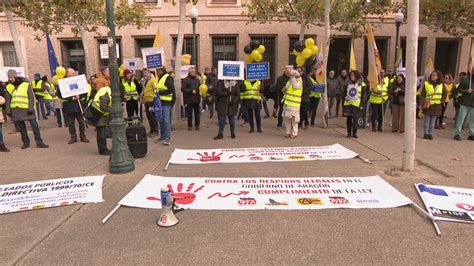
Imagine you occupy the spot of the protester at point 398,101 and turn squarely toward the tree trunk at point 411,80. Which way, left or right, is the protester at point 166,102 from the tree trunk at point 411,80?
right

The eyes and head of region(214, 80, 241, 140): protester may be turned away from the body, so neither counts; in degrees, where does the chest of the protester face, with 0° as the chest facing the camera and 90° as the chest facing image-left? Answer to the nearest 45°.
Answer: approximately 0°

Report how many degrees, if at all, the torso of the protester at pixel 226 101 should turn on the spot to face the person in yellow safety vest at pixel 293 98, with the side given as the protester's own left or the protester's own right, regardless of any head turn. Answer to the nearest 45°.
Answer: approximately 90° to the protester's own left
